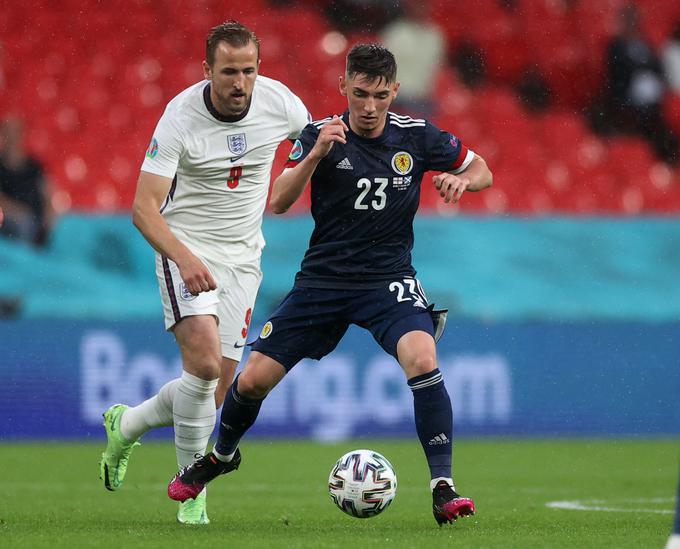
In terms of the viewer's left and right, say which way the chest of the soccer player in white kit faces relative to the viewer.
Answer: facing the viewer and to the right of the viewer

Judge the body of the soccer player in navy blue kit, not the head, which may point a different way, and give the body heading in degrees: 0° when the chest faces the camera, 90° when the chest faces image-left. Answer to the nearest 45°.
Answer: approximately 0°

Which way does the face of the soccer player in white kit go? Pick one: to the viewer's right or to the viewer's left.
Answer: to the viewer's right

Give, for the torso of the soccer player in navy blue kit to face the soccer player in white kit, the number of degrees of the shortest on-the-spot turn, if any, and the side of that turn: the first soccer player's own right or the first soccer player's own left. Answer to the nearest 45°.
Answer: approximately 135° to the first soccer player's own right

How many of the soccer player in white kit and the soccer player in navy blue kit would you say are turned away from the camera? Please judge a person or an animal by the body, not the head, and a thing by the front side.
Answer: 0
